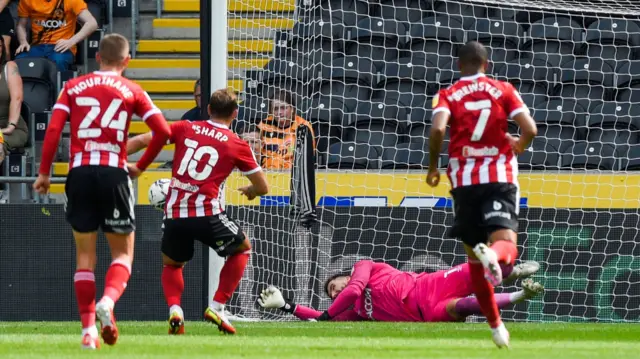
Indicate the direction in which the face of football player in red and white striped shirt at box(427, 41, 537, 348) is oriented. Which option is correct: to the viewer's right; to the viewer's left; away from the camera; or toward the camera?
away from the camera

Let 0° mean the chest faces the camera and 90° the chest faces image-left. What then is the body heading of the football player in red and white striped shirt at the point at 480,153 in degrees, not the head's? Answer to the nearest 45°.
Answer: approximately 180°

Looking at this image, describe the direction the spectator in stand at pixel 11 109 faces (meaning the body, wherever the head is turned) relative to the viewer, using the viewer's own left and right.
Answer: facing the viewer

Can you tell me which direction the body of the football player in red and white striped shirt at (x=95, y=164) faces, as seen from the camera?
away from the camera

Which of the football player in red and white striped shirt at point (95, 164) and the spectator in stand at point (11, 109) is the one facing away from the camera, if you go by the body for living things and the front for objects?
the football player in red and white striped shirt

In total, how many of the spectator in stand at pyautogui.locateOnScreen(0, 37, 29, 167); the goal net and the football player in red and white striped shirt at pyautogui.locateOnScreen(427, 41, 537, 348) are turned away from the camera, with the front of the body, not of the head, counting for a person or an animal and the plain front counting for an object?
1

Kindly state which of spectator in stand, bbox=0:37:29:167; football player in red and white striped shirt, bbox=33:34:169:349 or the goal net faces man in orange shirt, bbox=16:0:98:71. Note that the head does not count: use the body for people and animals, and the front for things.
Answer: the football player in red and white striped shirt

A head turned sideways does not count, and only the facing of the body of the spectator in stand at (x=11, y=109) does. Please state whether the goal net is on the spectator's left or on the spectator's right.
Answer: on the spectator's left

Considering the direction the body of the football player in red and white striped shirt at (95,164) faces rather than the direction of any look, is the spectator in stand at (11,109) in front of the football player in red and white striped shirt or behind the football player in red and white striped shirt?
in front

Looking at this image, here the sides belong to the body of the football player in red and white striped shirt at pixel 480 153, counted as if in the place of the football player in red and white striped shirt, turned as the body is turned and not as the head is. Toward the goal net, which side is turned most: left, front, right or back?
front

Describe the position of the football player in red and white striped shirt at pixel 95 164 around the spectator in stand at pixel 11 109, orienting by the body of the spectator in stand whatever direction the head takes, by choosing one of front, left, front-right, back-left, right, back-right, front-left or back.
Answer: front

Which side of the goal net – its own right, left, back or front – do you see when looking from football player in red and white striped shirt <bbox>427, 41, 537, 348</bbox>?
front
